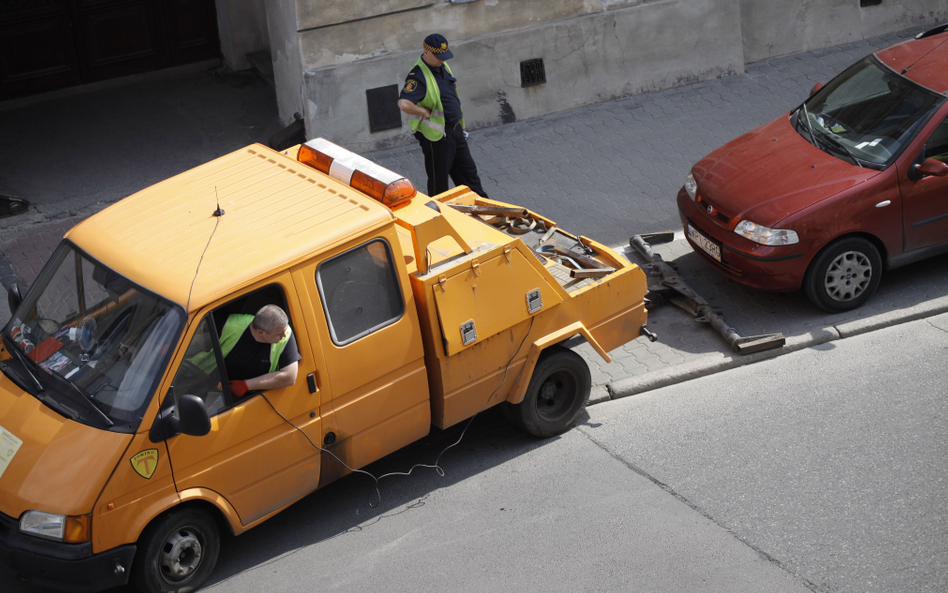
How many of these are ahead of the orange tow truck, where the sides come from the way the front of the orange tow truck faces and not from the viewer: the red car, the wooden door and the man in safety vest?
0

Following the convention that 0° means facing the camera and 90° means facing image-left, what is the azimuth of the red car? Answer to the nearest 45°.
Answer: approximately 45°

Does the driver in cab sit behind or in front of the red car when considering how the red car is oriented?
in front

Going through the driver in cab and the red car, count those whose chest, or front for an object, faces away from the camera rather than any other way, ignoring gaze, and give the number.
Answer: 0

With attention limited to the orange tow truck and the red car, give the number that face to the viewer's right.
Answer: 0

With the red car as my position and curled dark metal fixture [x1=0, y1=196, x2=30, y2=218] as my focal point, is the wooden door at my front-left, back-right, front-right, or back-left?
front-right

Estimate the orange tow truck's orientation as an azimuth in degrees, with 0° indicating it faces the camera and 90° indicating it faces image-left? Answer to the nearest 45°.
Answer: approximately 45°

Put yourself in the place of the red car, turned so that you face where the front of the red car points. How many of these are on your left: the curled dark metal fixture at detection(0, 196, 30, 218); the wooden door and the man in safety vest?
0

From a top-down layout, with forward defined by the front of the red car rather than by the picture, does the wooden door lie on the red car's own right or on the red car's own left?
on the red car's own right

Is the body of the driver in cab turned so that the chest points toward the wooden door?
no

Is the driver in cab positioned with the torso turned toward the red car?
no
